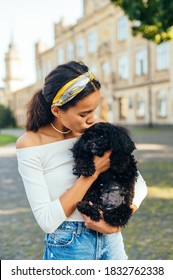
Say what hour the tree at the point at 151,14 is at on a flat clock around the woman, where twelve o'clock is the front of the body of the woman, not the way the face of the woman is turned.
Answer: The tree is roughly at 8 o'clock from the woman.

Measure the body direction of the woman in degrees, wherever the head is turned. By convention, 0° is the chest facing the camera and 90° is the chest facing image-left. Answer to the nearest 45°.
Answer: approximately 315°
